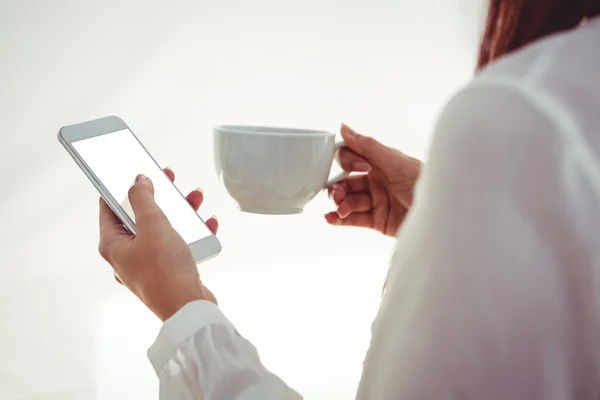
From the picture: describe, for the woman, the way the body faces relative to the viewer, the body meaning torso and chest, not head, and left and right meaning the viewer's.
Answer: facing away from the viewer and to the left of the viewer
